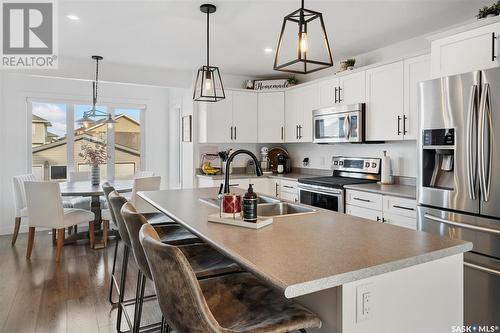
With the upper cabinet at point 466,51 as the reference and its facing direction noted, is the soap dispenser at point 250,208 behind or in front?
in front

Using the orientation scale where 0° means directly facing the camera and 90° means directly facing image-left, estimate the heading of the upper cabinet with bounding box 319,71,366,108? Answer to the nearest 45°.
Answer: approximately 45°

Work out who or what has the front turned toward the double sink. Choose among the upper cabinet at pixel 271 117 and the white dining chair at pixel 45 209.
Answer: the upper cabinet

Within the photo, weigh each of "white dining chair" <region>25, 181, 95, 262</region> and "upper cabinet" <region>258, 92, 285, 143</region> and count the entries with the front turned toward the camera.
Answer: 1

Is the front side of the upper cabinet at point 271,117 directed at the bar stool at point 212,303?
yes

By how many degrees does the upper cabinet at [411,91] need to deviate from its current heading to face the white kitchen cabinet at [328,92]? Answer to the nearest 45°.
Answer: approximately 90° to its right

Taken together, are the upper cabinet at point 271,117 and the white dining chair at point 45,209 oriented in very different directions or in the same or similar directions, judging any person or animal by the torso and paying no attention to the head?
very different directions

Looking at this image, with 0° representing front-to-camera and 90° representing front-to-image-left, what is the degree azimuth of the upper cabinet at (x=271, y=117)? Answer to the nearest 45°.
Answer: approximately 0°

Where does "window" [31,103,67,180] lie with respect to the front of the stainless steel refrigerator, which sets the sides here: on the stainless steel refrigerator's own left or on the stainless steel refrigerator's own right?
on the stainless steel refrigerator's own right

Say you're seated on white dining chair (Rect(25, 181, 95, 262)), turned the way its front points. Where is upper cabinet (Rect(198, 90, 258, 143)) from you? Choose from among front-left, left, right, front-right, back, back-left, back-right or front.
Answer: front-right

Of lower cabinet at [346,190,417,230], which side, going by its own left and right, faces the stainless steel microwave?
right

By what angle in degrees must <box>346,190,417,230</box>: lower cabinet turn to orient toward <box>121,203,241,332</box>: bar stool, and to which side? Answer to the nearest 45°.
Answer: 0° — it already faces it
